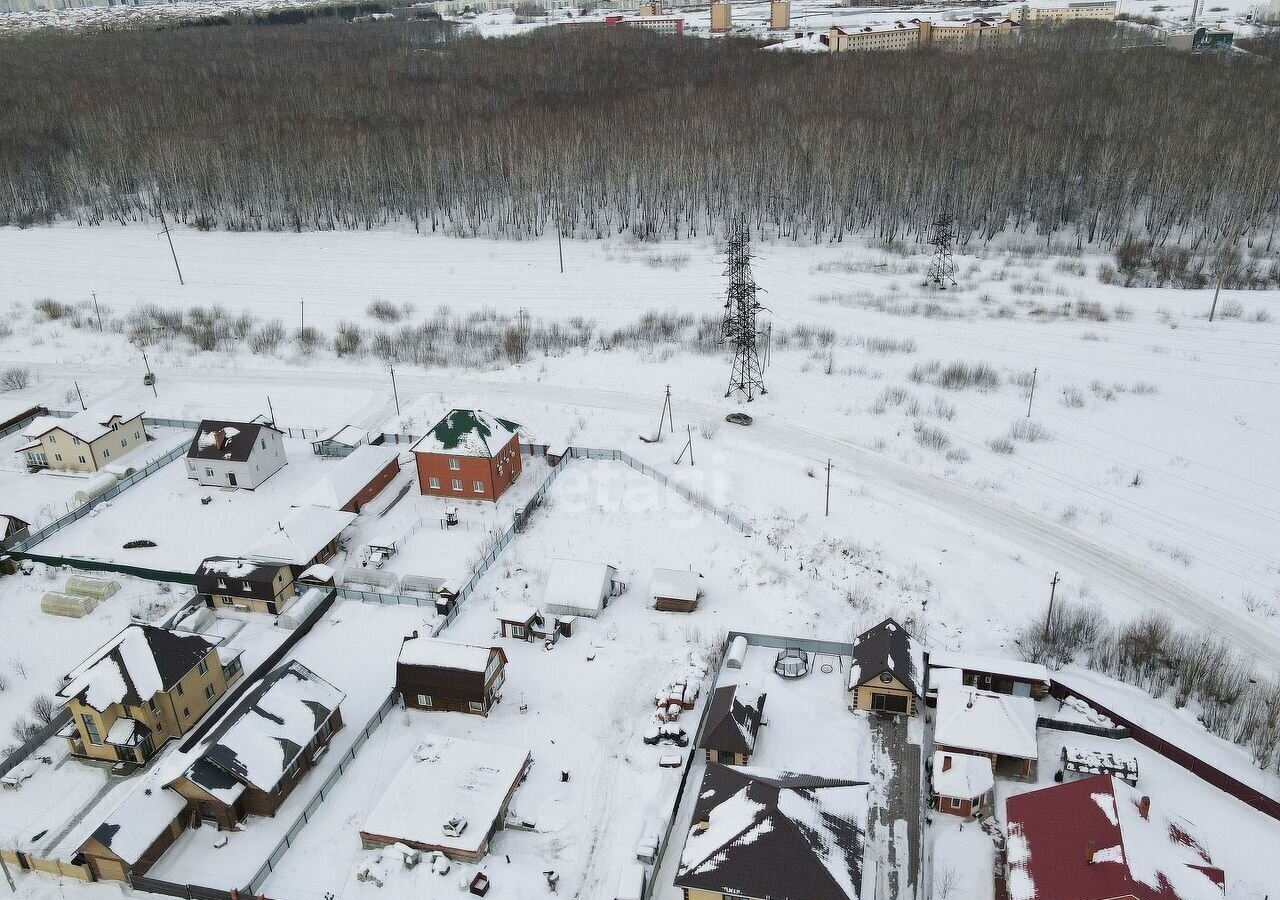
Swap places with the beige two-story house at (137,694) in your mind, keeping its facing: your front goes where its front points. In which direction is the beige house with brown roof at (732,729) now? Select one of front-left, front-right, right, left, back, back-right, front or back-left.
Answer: left

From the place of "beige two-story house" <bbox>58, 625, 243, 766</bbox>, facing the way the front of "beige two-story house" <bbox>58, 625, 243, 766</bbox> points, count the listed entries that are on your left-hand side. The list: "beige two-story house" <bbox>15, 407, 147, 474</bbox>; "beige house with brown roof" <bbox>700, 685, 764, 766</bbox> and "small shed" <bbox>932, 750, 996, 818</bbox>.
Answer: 2

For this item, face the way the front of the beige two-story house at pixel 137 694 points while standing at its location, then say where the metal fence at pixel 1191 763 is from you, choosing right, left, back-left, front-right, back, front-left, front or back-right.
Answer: left

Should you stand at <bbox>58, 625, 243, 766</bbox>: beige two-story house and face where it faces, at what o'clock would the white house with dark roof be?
The white house with dark roof is roughly at 5 o'clock from the beige two-story house.

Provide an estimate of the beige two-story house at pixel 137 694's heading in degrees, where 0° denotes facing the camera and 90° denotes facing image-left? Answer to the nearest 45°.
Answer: approximately 45°

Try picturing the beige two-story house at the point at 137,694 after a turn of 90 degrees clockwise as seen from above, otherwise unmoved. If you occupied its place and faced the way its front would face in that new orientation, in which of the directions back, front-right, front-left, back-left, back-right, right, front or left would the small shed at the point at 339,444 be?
right

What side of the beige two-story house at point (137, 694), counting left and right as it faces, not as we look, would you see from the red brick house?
back

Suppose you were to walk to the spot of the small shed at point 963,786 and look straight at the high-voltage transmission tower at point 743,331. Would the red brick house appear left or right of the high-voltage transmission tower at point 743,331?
left

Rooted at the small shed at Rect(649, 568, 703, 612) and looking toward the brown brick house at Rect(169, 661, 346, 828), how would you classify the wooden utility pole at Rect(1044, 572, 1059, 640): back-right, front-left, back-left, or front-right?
back-left

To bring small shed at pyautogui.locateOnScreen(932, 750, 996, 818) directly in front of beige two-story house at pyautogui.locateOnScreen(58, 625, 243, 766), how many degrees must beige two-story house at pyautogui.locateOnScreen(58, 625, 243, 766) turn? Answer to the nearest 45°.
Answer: approximately 90° to its left

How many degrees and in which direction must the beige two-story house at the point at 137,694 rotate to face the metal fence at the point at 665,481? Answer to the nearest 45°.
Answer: approximately 135° to its left

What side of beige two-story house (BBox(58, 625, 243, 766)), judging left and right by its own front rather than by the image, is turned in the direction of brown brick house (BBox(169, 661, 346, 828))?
left

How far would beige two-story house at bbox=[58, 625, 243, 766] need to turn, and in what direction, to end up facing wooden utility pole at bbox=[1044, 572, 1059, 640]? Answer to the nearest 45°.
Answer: approximately 90° to its left

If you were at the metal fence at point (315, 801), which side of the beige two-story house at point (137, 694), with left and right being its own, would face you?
left

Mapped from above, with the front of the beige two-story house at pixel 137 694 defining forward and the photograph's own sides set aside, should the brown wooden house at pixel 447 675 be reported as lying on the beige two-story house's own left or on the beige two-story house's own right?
on the beige two-story house's own left
